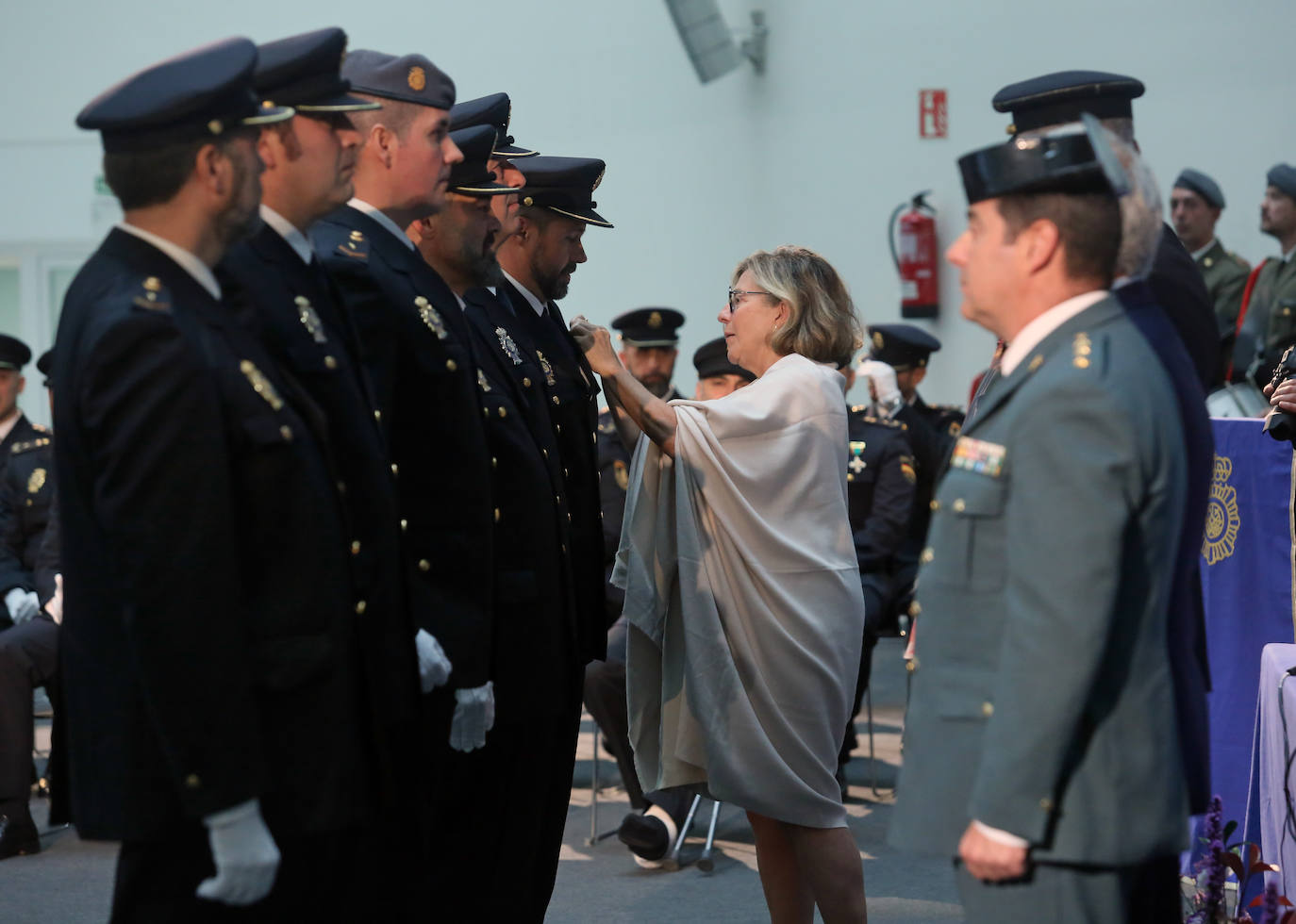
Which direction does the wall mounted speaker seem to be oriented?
to the viewer's left

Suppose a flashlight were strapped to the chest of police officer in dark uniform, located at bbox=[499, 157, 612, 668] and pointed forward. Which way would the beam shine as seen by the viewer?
to the viewer's right

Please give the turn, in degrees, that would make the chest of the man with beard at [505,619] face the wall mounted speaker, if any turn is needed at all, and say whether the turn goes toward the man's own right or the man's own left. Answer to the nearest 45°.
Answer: approximately 90° to the man's own left

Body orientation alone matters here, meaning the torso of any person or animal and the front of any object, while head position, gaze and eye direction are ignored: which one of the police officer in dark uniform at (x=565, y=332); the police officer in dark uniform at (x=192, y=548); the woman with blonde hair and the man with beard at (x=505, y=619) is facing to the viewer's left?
the woman with blonde hair

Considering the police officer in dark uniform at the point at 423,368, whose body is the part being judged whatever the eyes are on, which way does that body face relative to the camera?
to the viewer's right

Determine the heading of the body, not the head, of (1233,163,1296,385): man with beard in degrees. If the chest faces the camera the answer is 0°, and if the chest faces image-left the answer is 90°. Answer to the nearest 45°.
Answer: approximately 45°

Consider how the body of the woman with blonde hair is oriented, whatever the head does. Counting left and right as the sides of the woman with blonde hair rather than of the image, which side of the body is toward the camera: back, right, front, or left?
left

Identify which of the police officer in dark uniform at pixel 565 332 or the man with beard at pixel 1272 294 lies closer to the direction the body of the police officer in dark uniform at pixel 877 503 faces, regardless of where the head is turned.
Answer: the police officer in dark uniform

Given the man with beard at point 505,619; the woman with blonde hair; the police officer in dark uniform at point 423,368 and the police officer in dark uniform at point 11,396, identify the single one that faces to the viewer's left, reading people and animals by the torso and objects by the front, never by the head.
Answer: the woman with blonde hair

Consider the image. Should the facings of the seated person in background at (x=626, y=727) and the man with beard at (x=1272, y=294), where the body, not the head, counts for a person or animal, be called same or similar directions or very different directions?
same or similar directions

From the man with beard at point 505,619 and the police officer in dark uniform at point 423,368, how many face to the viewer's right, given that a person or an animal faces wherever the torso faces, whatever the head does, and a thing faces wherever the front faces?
2

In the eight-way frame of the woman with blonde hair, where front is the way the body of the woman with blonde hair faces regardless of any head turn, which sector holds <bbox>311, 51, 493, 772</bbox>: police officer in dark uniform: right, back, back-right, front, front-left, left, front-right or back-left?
front-left

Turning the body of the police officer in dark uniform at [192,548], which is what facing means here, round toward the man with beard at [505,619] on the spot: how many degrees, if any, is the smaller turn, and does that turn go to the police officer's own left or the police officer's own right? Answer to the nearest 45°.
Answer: approximately 45° to the police officer's own left

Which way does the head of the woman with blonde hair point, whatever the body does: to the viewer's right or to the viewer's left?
to the viewer's left

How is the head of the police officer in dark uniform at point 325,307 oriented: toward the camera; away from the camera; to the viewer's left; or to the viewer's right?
to the viewer's right
